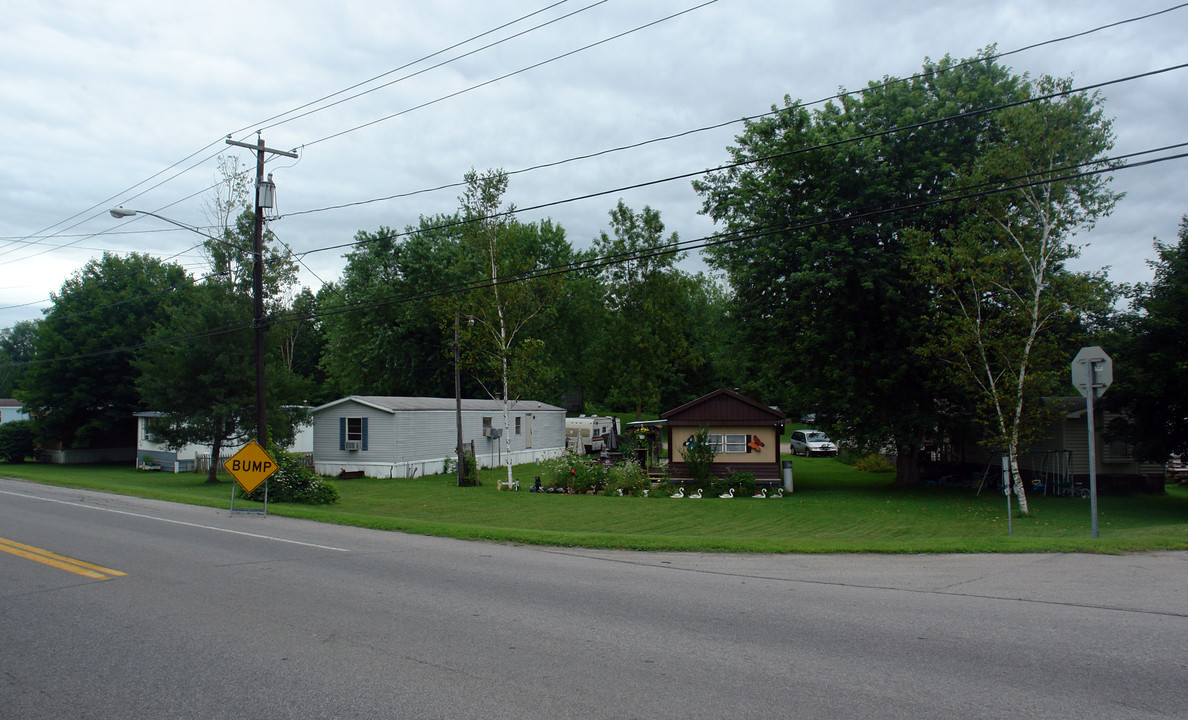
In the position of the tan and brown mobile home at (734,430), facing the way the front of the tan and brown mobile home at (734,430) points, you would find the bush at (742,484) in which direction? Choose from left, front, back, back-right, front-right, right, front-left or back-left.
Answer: front

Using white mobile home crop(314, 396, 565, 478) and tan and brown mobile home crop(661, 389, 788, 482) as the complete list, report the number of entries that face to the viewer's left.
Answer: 0

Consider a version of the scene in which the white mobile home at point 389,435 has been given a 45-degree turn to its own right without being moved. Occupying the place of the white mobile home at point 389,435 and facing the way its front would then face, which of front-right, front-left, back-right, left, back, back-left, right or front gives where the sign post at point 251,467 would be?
front

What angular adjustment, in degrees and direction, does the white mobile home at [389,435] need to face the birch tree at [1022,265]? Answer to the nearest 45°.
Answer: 0° — it already faces it

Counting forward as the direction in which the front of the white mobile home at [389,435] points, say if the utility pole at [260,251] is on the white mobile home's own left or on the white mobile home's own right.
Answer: on the white mobile home's own right

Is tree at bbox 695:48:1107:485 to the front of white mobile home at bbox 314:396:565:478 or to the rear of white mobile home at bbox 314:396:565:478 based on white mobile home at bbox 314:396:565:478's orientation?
to the front

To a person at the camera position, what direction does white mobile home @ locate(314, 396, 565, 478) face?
facing the viewer and to the right of the viewer

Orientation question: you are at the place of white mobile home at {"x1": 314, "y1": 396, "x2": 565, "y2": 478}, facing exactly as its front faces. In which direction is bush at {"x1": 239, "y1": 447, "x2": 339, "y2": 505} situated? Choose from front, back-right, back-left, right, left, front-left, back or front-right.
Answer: front-right

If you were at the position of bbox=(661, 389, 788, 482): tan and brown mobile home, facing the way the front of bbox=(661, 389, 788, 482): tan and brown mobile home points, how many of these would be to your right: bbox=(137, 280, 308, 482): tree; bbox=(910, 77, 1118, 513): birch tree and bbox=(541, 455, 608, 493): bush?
2

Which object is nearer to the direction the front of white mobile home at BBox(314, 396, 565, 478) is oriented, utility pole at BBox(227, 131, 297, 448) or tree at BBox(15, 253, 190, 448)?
the utility pole

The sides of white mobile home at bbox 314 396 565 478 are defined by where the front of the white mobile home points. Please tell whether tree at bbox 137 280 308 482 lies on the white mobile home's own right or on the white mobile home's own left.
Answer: on the white mobile home's own right

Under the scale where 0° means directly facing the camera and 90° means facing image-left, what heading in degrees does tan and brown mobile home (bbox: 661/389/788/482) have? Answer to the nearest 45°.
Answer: approximately 0°

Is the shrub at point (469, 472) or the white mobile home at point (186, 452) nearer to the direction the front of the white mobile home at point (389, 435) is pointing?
the shrub

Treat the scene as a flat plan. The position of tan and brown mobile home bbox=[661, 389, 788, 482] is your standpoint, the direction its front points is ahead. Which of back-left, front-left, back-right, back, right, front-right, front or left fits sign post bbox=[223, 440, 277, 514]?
front-right

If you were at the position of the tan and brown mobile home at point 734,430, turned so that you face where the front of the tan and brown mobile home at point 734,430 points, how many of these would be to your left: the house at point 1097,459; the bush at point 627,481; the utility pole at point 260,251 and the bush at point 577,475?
1

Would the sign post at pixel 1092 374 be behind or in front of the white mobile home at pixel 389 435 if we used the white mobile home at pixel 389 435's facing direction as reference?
in front
